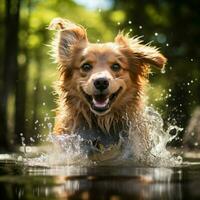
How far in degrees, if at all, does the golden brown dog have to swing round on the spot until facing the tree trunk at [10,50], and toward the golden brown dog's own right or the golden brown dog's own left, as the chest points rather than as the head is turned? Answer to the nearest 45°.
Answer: approximately 180°

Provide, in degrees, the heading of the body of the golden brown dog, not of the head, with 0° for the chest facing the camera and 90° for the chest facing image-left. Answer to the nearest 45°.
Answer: approximately 0°

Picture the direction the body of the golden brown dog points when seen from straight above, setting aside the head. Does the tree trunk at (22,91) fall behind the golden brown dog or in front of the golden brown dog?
behind
